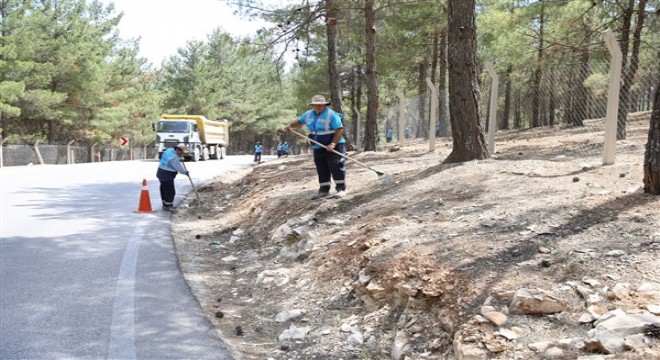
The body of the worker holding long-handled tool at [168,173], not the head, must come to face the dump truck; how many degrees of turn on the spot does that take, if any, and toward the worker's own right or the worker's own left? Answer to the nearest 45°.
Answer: approximately 90° to the worker's own left

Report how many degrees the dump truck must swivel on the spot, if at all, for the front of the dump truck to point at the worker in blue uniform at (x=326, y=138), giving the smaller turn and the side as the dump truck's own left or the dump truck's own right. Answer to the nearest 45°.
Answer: approximately 45° to the dump truck's own left

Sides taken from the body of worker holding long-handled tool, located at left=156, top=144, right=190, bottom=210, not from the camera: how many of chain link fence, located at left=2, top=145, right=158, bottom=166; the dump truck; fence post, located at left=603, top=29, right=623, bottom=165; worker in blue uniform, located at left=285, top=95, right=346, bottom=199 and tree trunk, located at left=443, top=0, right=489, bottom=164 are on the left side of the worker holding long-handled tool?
2

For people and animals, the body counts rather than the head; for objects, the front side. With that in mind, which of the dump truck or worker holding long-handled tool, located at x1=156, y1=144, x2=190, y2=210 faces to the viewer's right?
the worker holding long-handled tool

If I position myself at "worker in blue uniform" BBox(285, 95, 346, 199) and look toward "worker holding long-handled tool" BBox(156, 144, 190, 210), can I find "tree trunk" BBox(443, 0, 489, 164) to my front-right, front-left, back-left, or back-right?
back-right

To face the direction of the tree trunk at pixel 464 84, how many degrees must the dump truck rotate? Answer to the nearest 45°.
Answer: approximately 45° to its left

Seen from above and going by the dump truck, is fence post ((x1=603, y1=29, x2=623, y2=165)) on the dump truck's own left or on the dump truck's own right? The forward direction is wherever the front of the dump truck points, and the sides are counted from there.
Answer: on the dump truck's own left

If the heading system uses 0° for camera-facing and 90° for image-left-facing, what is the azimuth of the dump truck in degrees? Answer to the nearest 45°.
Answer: approximately 45°

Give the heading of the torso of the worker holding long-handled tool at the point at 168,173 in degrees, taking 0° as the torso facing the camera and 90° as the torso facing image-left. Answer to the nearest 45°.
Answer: approximately 270°

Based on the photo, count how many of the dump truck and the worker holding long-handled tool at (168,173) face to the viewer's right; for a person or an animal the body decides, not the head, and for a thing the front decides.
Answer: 1
